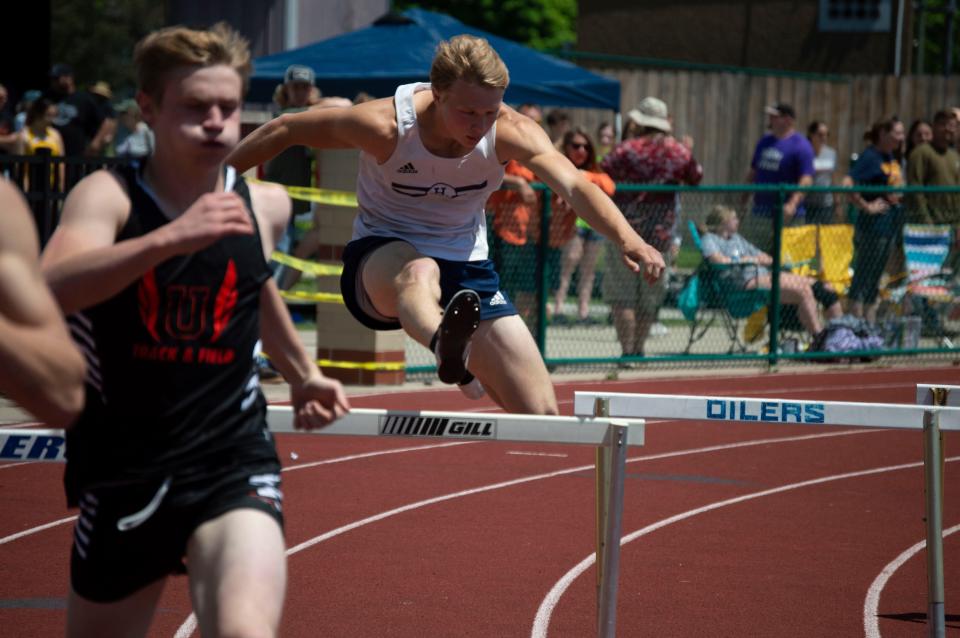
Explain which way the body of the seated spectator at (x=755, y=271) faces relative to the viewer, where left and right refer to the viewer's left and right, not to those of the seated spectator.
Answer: facing the viewer and to the right of the viewer

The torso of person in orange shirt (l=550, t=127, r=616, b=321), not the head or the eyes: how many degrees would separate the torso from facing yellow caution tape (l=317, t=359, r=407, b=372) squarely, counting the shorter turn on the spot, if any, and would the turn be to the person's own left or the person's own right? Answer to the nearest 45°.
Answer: approximately 45° to the person's own right

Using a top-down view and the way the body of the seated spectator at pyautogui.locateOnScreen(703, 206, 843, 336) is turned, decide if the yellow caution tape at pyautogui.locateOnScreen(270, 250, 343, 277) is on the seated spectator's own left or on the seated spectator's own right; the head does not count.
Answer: on the seated spectator's own right

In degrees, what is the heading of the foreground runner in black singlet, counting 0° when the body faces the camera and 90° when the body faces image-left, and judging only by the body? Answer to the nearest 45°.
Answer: approximately 0°

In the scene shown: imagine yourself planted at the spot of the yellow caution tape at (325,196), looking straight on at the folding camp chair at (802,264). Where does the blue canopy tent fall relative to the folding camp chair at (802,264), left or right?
left

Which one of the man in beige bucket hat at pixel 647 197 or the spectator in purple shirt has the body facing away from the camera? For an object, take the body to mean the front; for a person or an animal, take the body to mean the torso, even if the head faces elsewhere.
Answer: the man in beige bucket hat

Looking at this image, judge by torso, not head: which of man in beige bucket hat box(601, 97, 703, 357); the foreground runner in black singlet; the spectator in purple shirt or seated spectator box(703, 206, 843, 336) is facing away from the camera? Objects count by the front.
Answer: the man in beige bucket hat

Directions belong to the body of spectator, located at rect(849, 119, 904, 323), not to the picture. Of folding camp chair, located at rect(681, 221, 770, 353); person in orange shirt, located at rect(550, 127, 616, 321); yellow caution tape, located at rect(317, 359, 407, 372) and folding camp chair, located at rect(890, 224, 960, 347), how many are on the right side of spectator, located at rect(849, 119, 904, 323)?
3

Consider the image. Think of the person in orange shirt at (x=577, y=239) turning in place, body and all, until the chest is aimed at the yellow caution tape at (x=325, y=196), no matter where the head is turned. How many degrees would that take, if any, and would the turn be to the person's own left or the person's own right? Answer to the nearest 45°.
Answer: approximately 45° to the person's own right

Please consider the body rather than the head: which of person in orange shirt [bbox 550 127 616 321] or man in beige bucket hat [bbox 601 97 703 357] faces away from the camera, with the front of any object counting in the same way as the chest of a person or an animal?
the man in beige bucket hat

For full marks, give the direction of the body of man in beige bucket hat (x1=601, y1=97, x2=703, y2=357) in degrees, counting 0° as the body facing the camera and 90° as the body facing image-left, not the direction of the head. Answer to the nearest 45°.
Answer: approximately 180°
